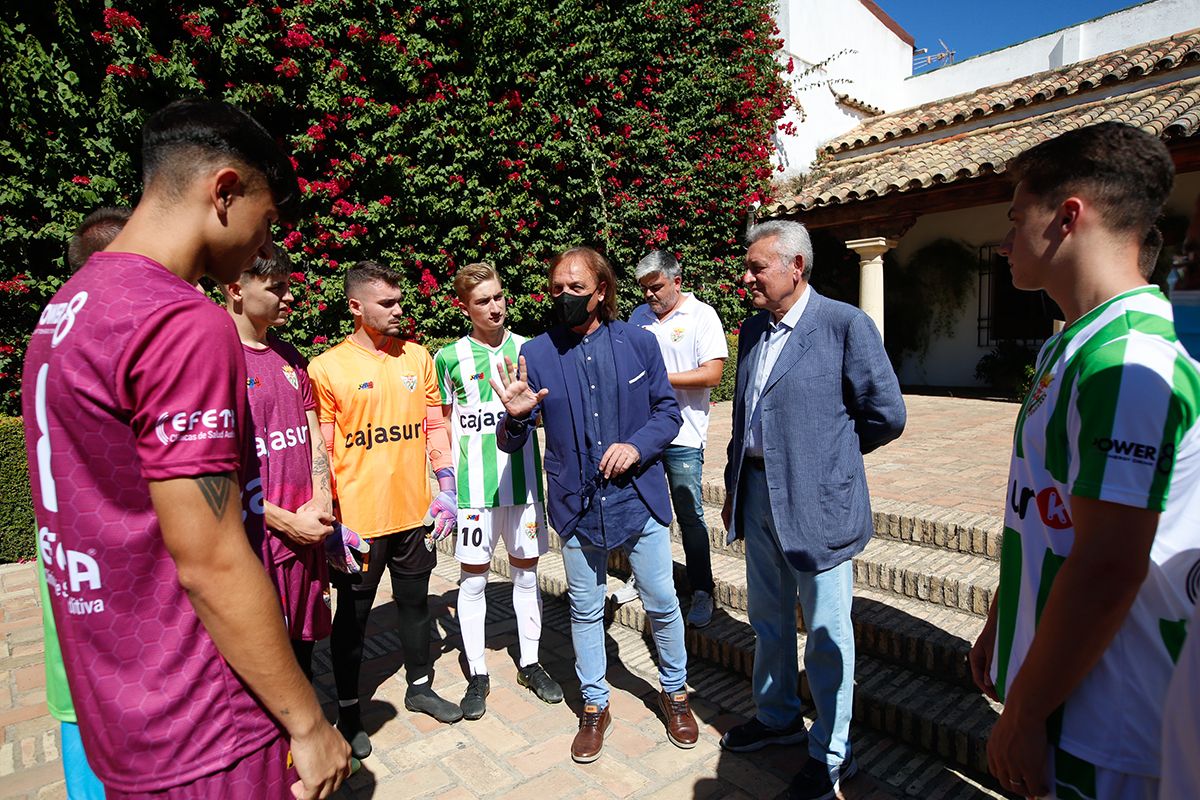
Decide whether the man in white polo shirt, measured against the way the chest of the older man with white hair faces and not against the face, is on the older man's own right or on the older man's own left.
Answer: on the older man's own right

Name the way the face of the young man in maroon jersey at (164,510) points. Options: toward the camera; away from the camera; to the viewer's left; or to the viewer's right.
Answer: to the viewer's right

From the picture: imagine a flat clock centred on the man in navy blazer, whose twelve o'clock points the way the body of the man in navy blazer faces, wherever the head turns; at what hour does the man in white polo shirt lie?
The man in white polo shirt is roughly at 7 o'clock from the man in navy blazer.

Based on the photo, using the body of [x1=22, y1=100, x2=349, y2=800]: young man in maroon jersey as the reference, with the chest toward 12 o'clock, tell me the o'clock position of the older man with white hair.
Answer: The older man with white hair is roughly at 1 o'clock from the young man in maroon jersey.

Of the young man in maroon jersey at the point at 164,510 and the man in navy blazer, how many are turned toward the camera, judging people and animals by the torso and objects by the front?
1

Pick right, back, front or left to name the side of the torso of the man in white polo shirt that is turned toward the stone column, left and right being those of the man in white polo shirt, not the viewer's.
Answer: back

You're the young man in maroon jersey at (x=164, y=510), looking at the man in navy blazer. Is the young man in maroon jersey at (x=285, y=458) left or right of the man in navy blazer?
left
